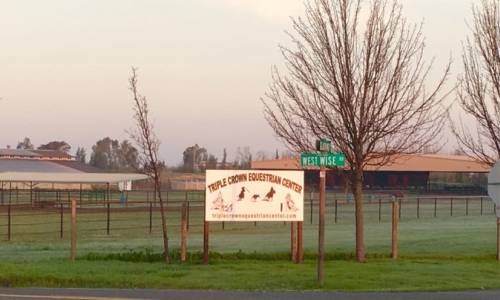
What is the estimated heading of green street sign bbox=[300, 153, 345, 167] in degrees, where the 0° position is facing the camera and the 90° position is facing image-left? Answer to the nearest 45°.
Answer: approximately 0°

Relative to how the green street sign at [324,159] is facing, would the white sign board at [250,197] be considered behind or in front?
behind

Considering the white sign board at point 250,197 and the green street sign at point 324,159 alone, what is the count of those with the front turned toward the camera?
2

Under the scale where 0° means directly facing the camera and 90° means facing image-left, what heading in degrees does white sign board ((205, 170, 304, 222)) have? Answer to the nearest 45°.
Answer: approximately 0°
